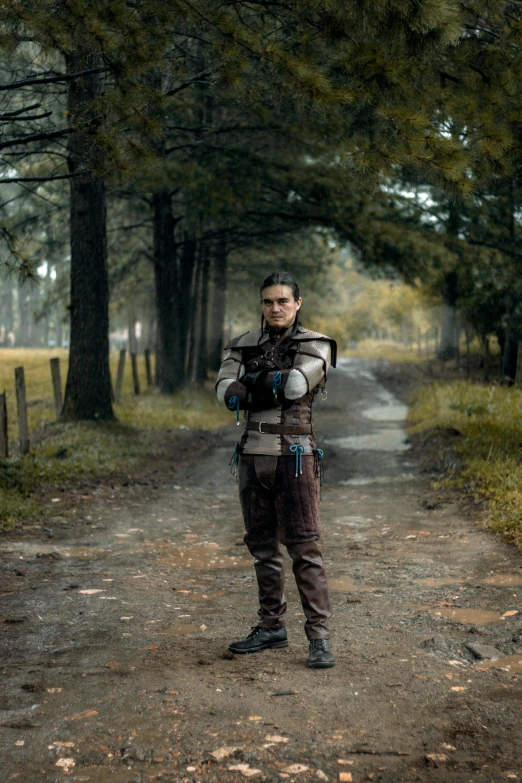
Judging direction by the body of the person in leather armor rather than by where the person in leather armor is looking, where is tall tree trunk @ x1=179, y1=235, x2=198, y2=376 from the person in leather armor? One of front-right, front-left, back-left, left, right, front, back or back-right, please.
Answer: back-right

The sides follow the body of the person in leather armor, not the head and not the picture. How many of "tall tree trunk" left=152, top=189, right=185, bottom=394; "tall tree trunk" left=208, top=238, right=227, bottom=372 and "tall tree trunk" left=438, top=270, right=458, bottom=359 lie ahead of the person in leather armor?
0

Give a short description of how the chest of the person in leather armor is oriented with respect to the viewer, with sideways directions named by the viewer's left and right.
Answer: facing the viewer and to the left of the viewer

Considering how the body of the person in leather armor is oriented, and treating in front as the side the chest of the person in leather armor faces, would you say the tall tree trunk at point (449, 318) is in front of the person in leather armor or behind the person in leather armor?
behind

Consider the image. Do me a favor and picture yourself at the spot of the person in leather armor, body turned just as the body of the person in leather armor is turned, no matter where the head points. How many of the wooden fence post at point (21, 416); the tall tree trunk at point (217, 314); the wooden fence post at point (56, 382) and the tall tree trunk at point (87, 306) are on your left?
0

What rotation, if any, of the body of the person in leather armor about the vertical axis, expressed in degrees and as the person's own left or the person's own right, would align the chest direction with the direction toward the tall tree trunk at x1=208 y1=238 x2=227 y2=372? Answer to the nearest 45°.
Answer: approximately 135° to the person's own right

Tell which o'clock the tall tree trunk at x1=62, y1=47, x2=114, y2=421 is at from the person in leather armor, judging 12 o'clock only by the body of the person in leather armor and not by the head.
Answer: The tall tree trunk is roughly at 4 o'clock from the person in leather armor.

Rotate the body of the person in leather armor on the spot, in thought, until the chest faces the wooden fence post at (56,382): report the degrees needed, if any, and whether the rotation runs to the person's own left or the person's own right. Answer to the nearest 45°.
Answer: approximately 135° to the person's own right

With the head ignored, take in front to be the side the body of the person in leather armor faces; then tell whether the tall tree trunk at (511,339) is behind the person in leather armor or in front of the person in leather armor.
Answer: behind

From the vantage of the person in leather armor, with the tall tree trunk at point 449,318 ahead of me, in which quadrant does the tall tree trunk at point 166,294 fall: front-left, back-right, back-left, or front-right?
front-left

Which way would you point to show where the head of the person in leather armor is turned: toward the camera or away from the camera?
toward the camera
